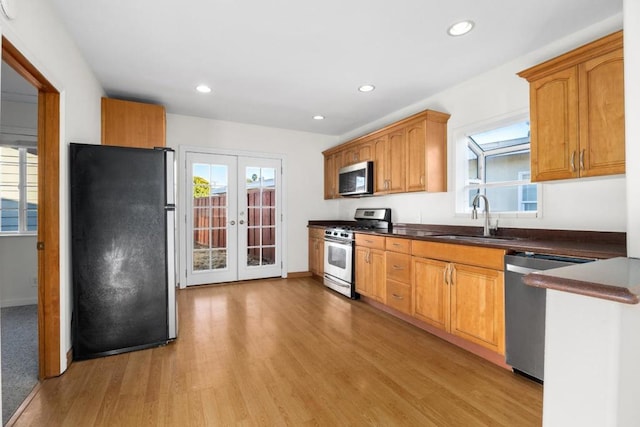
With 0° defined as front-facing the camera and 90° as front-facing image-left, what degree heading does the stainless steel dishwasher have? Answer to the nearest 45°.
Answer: approximately 45°

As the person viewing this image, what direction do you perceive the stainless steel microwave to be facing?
facing the viewer and to the left of the viewer

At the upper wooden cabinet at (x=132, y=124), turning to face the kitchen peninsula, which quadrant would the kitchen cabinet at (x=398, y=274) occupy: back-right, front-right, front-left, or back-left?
front-left

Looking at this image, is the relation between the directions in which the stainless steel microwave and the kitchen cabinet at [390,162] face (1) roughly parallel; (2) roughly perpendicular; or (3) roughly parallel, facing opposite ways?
roughly parallel

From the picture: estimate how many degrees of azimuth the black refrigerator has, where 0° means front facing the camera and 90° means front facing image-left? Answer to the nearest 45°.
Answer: approximately 270°

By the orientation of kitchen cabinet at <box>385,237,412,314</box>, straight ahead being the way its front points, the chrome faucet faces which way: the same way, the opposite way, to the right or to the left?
the same way

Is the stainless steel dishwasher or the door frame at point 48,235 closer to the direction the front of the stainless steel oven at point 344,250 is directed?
the door frame

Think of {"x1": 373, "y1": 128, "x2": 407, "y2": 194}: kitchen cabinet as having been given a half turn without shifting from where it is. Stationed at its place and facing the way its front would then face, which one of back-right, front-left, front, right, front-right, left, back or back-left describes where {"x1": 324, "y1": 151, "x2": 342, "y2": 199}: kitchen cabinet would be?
left

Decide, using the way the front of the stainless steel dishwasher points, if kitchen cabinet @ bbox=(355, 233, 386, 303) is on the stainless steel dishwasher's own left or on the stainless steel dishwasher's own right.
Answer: on the stainless steel dishwasher's own right

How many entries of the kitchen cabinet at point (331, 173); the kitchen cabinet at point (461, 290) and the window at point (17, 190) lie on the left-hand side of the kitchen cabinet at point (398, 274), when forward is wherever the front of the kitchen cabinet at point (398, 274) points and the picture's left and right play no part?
1

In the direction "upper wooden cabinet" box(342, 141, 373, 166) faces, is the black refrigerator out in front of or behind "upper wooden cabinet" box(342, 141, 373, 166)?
in front
